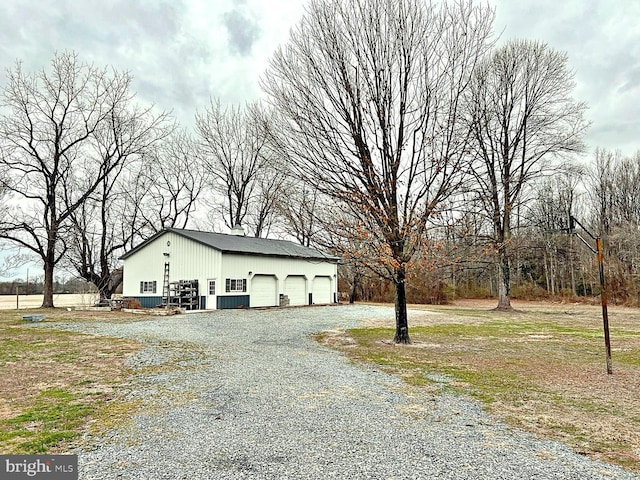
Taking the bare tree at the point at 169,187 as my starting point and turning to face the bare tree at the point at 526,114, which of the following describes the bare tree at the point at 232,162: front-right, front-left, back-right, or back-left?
front-left

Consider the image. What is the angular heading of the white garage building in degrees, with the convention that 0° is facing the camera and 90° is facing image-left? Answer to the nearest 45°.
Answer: approximately 315°

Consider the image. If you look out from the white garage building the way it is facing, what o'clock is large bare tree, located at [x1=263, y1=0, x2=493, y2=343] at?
The large bare tree is roughly at 1 o'clock from the white garage building.

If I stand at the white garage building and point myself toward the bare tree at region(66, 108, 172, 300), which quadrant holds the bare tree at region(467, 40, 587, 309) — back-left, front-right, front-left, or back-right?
back-right

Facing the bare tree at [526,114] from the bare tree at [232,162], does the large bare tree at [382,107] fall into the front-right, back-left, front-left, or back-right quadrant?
front-right

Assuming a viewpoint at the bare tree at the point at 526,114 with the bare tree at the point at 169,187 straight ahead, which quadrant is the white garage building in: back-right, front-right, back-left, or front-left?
front-left

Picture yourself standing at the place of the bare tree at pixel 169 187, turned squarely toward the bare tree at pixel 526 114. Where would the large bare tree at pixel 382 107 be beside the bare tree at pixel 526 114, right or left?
right

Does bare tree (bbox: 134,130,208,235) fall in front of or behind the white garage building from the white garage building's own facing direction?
behind

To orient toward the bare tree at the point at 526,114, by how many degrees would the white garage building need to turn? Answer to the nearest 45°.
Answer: approximately 45° to its left
